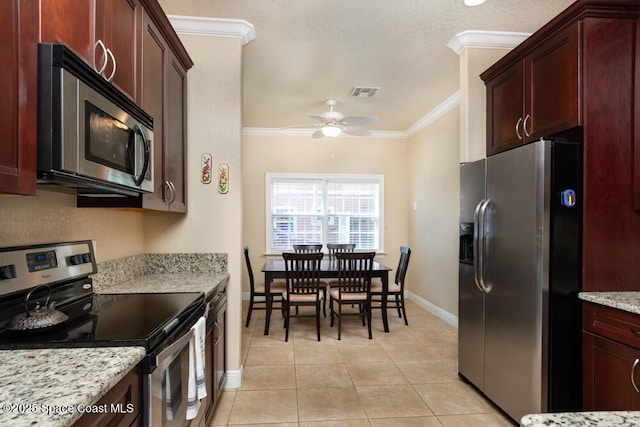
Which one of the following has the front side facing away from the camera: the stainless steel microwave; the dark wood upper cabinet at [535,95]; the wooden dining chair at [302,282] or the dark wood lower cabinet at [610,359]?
the wooden dining chair

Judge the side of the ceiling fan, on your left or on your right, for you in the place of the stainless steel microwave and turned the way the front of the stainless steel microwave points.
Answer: on your left

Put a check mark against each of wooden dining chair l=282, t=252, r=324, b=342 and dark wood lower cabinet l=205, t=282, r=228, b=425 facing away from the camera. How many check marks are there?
1

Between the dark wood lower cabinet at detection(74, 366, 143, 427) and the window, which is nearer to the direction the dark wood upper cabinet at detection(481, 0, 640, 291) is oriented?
the dark wood lower cabinet

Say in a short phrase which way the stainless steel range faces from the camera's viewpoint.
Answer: facing the viewer and to the right of the viewer

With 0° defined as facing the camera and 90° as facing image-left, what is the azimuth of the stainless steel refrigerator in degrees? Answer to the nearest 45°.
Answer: approximately 45°

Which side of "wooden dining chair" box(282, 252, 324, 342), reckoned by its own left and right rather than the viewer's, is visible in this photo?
back

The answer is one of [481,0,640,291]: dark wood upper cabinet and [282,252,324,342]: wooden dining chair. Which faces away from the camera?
the wooden dining chair

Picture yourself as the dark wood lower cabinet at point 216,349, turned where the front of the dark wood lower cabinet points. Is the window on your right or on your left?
on your left

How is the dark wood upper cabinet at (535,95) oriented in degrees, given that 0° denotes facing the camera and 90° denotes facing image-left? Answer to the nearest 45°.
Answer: approximately 45°

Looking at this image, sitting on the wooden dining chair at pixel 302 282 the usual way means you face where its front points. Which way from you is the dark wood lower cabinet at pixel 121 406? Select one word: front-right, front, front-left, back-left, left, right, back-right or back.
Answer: back
